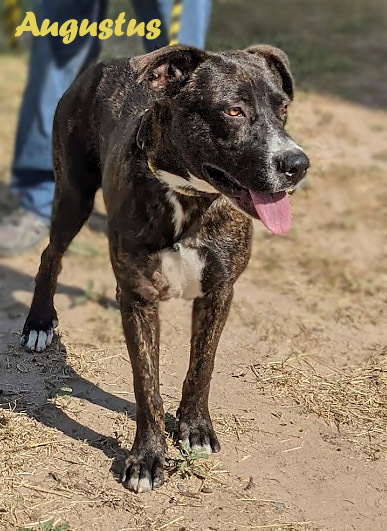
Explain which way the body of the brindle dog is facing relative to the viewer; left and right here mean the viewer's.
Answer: facing the viewer and to the right of the viewer
